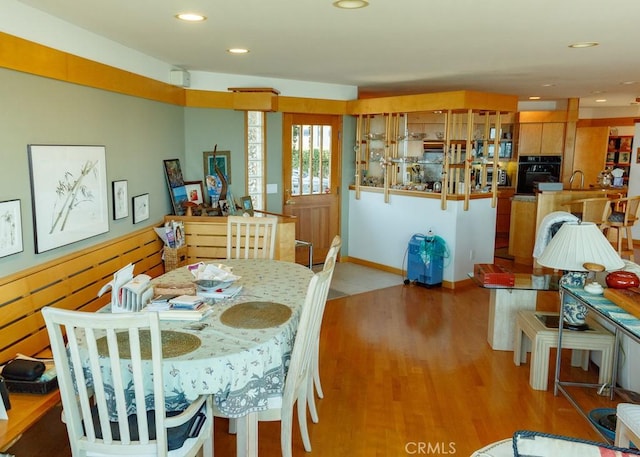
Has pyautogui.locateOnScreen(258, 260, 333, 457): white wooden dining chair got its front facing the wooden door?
no

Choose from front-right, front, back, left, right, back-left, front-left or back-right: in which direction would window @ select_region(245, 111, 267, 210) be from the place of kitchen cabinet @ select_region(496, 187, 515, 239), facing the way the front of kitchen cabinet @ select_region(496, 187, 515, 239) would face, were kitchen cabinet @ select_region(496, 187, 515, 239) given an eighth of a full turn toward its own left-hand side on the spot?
right

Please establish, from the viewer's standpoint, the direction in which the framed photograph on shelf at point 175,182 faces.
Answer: facing the viewer and to the right of the viewer

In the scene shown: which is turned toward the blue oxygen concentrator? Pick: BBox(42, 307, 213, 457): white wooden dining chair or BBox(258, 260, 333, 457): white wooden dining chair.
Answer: BBox(42, 307, 213, 457): white wooden dining chair

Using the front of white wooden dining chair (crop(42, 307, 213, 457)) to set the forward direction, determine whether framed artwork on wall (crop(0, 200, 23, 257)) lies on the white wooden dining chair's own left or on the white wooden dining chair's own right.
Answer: on the white wooden dining chair's own left

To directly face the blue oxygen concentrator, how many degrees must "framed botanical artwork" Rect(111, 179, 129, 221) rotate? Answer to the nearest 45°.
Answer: approximately 45° to its left

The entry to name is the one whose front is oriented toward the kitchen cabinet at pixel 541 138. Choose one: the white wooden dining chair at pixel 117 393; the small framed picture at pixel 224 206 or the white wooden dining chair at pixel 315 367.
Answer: the white wooden dining chair at pixel 117 393

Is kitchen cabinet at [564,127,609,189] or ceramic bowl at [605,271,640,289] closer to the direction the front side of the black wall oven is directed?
the ceramic bowl

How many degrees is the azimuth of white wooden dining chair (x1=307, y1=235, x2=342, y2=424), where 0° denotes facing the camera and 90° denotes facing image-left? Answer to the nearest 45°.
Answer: approximately 90°

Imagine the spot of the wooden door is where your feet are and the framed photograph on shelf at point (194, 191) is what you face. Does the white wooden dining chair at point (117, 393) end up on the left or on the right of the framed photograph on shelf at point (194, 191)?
left

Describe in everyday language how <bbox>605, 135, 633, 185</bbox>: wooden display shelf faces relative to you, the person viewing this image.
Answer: facing the viewer

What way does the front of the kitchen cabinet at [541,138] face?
toward the camera

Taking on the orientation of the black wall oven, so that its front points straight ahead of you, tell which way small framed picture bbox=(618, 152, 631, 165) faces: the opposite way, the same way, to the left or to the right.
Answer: the same way

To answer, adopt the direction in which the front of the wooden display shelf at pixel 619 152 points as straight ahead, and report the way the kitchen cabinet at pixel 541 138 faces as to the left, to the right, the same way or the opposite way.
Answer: the same way

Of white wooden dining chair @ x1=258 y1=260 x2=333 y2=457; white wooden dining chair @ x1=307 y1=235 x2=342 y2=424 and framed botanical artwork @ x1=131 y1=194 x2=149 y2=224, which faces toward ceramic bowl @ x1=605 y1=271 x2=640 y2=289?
the framed botanical artwork

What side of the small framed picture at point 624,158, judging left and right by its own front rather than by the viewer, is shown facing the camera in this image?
front

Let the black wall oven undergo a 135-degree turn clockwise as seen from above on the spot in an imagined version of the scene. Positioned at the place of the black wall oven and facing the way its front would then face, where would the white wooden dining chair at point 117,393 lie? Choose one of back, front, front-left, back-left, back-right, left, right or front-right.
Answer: back-left

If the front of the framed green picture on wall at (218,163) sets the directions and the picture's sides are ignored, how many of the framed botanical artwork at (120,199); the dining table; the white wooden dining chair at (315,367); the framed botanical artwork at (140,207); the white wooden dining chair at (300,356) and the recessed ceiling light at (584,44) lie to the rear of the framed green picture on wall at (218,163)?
0

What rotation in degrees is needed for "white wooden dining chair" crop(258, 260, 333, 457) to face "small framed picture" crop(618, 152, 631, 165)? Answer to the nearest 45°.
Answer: approximately 135° to its right

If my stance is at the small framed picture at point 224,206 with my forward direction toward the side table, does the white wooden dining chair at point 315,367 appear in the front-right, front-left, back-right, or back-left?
front-right

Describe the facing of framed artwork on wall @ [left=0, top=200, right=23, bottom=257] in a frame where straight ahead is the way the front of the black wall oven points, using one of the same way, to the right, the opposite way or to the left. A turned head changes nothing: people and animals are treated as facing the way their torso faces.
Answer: to the left

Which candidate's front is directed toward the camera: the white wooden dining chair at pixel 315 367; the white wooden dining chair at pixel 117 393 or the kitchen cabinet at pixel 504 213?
the kitchen cabinet

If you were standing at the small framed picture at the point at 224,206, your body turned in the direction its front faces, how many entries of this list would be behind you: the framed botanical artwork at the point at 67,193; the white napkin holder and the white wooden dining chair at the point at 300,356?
0
